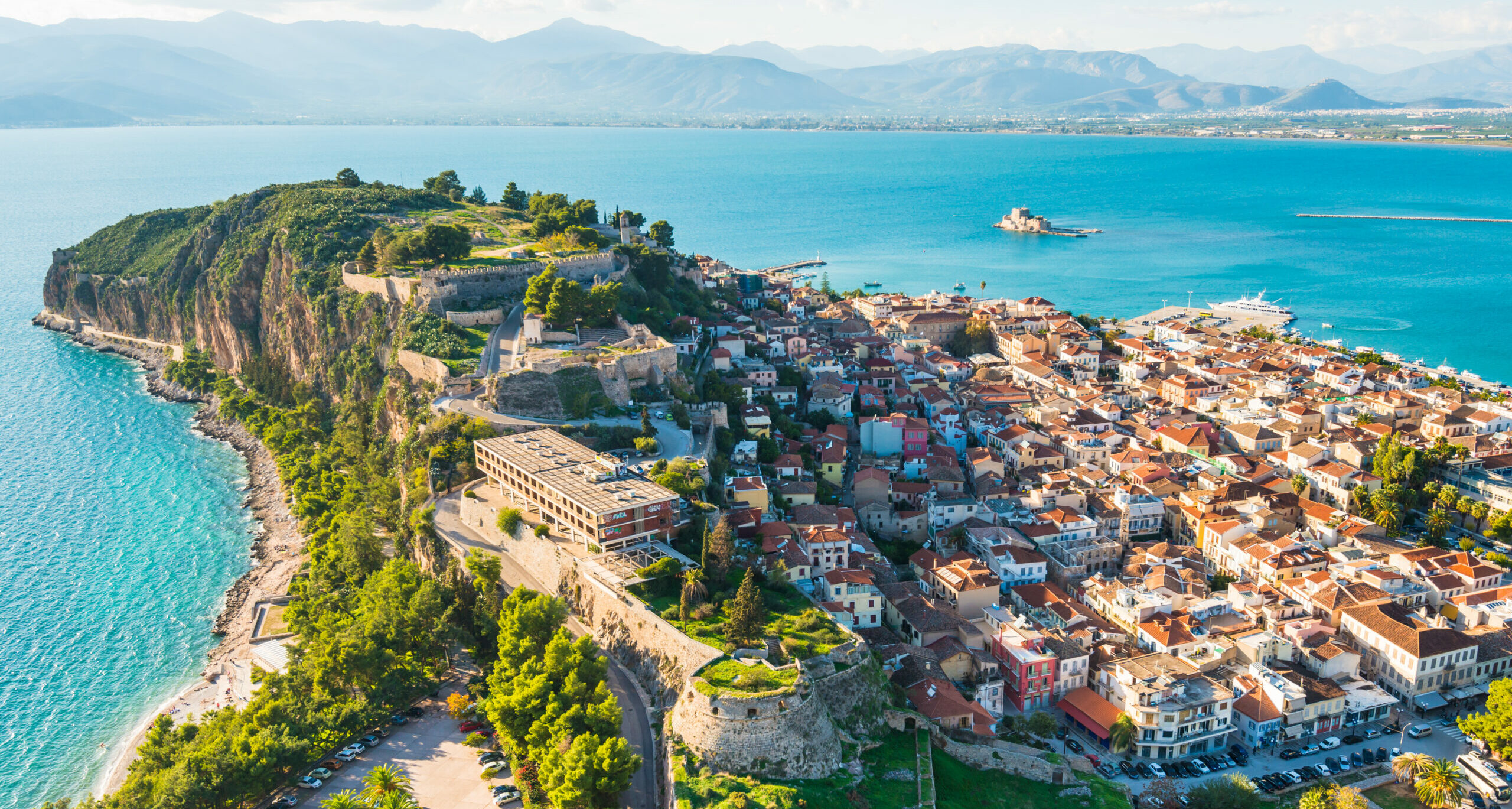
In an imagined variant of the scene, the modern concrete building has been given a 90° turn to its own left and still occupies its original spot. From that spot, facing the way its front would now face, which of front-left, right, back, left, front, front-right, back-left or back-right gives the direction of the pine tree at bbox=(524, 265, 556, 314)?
back-left

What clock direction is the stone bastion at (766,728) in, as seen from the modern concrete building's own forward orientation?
The stone bastion is roughly at 10 o'clock from the modern concrete building.

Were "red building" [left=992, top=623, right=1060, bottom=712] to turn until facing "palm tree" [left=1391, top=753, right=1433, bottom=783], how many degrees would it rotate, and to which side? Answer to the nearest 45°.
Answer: approximately 90° to its left

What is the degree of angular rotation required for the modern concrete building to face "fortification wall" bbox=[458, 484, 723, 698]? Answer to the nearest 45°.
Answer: approximately 45° to its left

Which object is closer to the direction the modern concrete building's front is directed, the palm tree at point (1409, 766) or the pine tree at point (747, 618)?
the pine tree

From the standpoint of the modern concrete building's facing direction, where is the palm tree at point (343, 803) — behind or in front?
in front

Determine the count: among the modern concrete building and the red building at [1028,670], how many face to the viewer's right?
0

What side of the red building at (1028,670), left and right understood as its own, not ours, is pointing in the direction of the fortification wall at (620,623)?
right

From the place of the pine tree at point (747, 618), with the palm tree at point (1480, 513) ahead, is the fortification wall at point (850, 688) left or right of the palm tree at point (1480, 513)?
right

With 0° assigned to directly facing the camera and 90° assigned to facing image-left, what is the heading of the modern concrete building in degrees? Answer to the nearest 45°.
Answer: approximately 45°

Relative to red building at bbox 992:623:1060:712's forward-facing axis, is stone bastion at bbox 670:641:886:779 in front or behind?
in front

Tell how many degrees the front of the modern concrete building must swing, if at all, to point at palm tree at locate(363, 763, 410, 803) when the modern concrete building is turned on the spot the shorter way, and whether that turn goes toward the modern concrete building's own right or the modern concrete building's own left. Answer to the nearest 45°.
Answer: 0° — it already faces it

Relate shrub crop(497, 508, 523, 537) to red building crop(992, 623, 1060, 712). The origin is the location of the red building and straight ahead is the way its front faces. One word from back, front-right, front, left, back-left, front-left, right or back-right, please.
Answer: right
